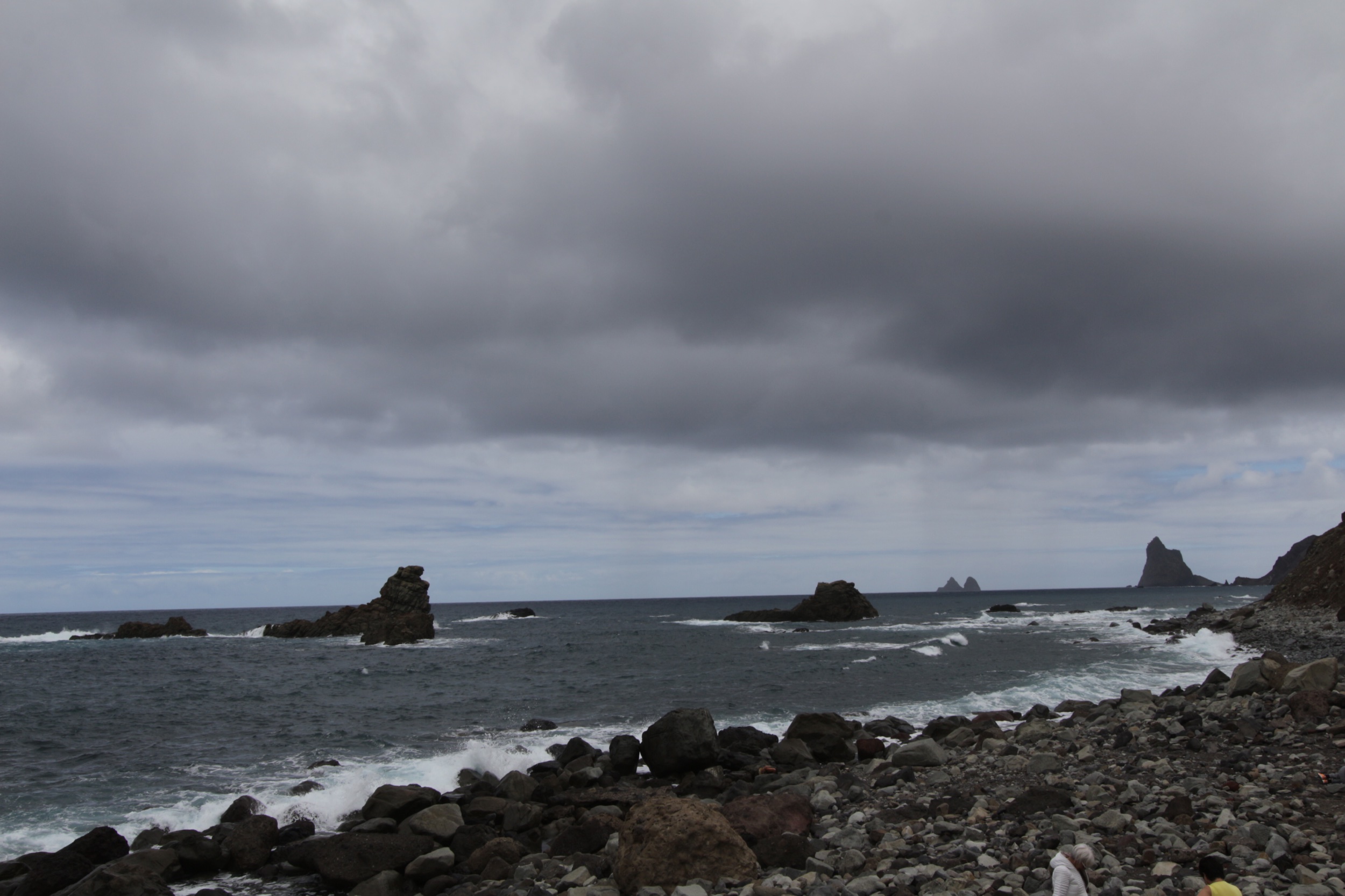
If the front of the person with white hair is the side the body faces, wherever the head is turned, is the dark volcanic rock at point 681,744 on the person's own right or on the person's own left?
on the person's own left

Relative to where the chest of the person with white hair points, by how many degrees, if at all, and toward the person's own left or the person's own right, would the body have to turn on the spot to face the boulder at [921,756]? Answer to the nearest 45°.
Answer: approximately 90° to the person's own left
